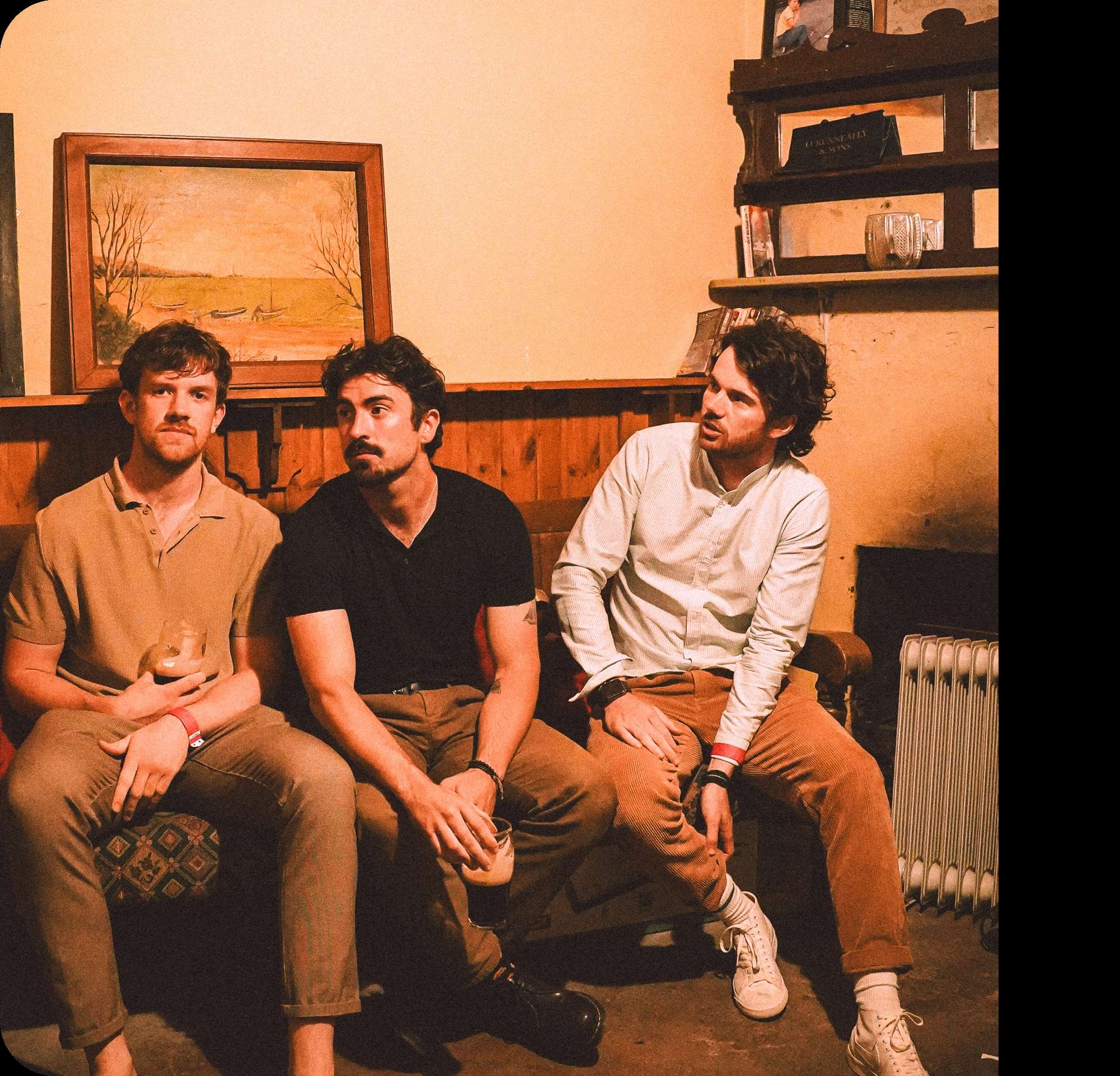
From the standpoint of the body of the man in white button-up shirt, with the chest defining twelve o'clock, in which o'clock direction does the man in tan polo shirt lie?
The man in tan polo shirt is roughly at 2 o'clock from the man in white button-up shirt.

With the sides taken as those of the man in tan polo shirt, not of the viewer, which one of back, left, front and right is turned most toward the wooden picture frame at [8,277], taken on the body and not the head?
back

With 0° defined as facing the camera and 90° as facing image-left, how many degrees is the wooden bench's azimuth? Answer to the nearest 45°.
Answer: approximately 0°

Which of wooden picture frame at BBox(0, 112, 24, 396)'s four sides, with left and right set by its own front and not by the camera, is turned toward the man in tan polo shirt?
front

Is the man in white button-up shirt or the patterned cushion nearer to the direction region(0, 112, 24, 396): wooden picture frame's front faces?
the patterned cushion

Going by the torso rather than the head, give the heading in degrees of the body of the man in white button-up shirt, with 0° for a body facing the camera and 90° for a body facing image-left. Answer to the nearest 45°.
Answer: approximately 0°
